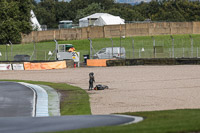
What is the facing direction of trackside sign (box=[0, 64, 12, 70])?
toward the camera

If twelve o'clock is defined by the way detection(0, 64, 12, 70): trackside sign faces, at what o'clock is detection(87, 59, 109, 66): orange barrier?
The orange barrier is roughly at 9 o'clock from the trackside sign.

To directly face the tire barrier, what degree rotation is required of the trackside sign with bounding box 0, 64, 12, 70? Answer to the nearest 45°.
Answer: approximately 90° to its left

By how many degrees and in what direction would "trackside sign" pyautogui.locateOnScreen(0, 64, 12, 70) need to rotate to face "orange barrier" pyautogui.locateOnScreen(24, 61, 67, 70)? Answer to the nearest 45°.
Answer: approximately 90° to its left
